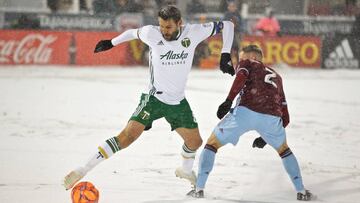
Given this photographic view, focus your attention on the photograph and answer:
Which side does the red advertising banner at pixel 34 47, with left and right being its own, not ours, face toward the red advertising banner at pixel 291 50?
left

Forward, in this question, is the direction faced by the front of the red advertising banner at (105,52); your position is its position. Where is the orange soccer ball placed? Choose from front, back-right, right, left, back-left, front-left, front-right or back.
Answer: front

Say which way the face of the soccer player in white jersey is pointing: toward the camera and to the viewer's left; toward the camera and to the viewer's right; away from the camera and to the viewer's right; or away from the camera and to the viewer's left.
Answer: toward the camera and to the viewer's left

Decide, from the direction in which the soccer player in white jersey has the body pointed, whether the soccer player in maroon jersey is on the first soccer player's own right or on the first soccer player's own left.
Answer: on the first soccer player's own left

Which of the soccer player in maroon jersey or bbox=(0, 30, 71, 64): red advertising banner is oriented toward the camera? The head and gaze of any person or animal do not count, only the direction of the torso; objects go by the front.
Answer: the red advertising banner

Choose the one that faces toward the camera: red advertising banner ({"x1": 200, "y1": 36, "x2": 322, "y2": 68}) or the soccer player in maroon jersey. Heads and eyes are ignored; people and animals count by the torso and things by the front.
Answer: the red advertising banner

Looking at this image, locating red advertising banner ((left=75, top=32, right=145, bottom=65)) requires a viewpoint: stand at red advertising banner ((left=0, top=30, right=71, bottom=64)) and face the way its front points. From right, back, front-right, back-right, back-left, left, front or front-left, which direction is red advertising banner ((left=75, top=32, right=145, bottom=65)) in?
left

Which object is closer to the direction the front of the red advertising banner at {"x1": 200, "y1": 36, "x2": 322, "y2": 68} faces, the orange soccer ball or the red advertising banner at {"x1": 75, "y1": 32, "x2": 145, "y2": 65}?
the orange soccer ball

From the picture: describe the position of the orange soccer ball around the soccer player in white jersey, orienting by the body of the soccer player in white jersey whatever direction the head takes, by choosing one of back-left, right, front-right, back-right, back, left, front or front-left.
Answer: front-right

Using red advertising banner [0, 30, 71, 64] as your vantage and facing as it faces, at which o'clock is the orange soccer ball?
The orange soccer ball is roughly at 12 o'clock from the red advertising banner.

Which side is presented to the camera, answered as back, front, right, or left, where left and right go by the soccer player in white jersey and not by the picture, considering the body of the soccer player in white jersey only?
front

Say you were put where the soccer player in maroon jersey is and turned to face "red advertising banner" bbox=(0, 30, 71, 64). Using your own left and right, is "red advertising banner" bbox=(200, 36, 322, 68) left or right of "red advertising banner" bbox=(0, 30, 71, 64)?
right

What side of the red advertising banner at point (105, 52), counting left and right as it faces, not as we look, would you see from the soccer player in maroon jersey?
front

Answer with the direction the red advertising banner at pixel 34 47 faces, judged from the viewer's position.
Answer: facing the viewer

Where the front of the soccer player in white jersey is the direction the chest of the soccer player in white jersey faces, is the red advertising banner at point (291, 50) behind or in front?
behind

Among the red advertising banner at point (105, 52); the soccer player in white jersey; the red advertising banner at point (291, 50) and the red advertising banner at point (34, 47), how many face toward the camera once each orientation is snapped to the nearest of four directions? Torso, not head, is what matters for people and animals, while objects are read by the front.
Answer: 4

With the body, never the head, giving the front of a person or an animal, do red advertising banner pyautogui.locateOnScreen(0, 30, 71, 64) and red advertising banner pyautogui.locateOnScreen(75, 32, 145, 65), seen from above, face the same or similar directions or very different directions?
same or similar directions

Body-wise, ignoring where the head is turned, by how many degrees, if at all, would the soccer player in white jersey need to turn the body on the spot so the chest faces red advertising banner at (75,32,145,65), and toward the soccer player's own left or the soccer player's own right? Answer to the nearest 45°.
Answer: approximately 180°

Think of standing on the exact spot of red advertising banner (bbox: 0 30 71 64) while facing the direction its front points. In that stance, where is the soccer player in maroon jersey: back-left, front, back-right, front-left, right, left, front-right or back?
front
